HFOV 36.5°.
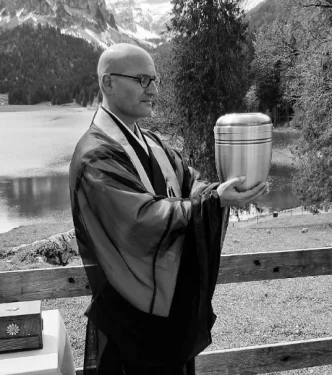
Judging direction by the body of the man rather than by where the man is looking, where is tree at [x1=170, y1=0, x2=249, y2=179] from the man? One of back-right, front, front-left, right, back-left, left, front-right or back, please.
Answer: back-left

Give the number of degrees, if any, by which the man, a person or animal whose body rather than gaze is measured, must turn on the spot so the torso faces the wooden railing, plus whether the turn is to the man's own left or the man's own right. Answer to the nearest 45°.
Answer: approximately 90° to the man's own left

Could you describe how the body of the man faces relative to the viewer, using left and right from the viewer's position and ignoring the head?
facing the viewer and to the right of the viewer
